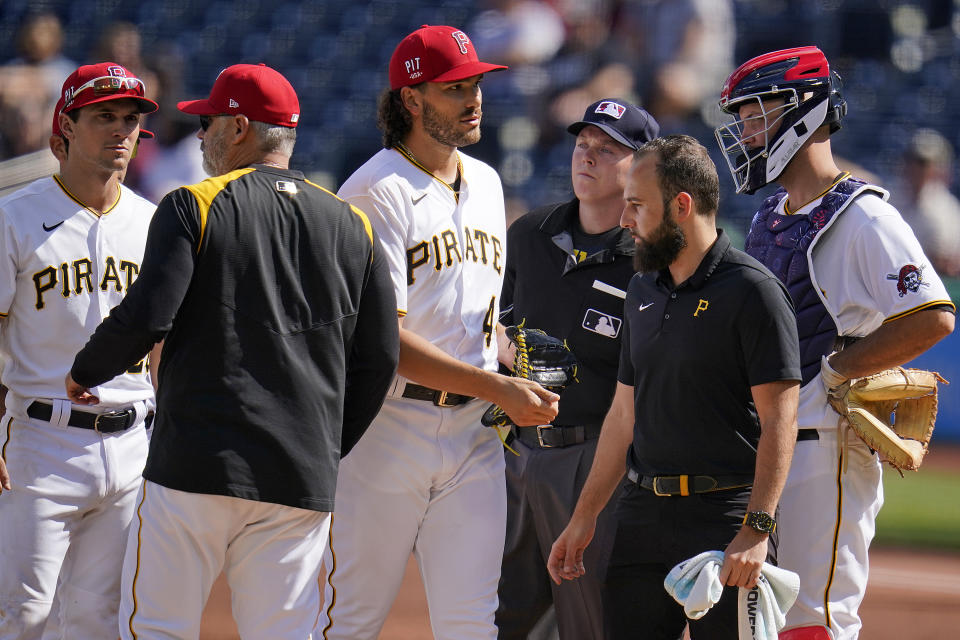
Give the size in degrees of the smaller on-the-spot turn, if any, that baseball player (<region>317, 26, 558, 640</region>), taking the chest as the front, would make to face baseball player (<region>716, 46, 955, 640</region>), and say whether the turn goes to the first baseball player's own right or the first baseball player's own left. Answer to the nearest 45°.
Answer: approximately 45° to the first baseball player's own left

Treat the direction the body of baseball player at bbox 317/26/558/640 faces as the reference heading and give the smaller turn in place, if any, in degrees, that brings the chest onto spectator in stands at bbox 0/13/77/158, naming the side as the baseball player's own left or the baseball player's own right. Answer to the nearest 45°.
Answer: approximately 180°

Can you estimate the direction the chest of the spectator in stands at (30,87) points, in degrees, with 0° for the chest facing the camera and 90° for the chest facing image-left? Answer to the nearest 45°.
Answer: approximately 0°

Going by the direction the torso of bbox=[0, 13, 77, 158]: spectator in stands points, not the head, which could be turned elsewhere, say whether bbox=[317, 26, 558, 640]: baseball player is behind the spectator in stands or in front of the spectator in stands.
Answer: in front

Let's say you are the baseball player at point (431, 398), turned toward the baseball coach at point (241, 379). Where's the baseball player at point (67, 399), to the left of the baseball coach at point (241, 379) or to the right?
right

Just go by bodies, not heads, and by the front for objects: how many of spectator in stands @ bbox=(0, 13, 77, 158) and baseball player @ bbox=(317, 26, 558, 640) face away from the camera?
0

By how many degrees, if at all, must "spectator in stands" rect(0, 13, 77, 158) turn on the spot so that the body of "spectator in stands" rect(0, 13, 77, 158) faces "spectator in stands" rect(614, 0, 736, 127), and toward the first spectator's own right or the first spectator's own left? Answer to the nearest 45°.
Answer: approximately 90° to the first spectator's own left

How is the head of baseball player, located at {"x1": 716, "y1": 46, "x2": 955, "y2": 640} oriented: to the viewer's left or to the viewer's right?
to the viewer's left

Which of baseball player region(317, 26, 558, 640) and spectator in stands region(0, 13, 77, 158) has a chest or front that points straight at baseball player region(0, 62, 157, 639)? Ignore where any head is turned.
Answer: the spectator in stands

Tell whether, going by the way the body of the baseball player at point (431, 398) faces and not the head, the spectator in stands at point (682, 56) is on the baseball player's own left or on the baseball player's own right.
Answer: on the baseball player's own left

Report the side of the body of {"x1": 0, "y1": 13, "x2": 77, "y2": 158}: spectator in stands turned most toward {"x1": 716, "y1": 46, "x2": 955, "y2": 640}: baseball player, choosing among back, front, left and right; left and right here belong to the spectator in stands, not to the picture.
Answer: front
